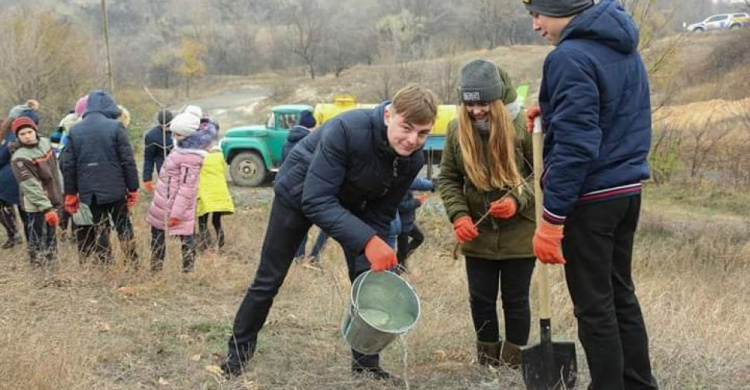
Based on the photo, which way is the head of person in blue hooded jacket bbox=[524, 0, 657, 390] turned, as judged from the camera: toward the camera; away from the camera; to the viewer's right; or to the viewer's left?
to the viewer's left

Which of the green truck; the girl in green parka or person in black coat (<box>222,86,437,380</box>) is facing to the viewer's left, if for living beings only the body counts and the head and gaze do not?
the green truck

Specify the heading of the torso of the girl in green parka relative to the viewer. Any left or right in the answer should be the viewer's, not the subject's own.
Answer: facing the viewer

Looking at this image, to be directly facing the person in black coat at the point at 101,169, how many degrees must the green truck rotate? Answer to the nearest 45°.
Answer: approximately 90° to its left

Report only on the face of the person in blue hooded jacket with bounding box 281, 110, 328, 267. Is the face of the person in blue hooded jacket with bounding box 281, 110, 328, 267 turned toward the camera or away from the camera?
away from the camera

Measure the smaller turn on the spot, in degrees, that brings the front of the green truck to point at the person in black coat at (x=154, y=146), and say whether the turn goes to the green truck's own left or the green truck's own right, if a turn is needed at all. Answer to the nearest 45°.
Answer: approximately 90° to the green truck's own left

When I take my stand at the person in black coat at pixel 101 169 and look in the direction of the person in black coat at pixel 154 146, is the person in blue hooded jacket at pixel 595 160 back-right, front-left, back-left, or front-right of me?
back-right

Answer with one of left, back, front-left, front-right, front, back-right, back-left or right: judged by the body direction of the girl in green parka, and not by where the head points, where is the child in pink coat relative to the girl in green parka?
back-right

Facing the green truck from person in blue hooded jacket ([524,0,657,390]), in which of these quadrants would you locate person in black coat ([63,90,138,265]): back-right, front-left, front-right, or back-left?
front-left

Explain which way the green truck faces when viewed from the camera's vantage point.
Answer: facing to the left of the viewer

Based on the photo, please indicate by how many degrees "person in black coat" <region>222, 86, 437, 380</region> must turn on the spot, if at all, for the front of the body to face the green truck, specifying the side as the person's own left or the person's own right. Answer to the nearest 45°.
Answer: approximately 135° to the person's own left

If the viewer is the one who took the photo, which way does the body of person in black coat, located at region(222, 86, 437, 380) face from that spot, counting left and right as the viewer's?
facing the viewer and to the right of the viewer
